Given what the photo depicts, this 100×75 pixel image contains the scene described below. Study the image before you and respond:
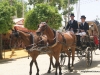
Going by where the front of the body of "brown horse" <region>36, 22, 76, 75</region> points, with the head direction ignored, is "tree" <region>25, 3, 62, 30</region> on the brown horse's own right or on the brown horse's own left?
on the brown horse's own right

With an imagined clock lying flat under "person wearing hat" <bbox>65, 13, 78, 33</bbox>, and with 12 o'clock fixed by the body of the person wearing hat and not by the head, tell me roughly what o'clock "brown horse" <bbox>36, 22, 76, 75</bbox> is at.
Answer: The brown horse is roughly at 11 o'clock from the person wearing hat.

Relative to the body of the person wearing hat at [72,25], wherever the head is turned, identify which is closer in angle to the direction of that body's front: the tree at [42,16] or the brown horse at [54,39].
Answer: the brown horse

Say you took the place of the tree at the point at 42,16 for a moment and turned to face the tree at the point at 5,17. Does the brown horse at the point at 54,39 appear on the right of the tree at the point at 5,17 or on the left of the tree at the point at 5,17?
left

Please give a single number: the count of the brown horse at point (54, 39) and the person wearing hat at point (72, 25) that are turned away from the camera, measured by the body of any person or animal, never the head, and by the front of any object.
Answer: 0

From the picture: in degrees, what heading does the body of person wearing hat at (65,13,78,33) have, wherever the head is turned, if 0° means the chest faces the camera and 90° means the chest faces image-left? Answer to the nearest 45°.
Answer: approximately 45°

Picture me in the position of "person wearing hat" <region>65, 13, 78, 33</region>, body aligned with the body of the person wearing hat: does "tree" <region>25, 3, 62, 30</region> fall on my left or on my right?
on my right

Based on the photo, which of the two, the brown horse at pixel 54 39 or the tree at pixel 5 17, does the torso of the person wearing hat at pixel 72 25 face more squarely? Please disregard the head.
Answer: the brown horse
